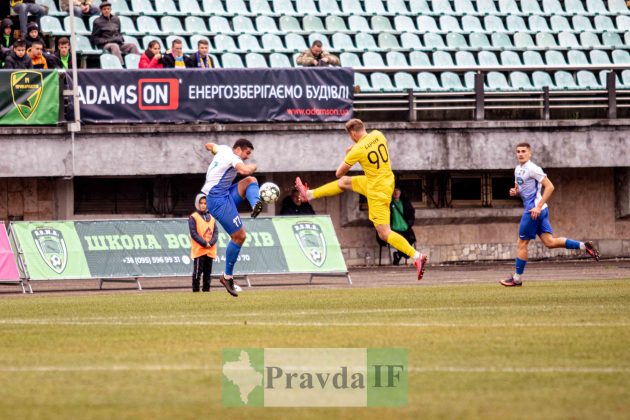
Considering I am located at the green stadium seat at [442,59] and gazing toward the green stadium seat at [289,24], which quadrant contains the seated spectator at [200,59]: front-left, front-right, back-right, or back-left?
front-left

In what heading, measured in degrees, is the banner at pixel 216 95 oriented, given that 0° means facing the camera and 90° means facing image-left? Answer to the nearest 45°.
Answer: approximately 0°

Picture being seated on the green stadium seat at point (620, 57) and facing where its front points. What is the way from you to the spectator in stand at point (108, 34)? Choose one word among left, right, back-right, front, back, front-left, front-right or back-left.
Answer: front-right

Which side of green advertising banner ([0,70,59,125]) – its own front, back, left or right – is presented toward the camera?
front

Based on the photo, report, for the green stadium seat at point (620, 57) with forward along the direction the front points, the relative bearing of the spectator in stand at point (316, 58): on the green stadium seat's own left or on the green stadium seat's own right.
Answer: on the green stadium seat's own right

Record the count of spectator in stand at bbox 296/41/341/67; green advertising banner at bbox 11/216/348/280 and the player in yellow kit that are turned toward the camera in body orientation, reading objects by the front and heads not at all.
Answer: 2

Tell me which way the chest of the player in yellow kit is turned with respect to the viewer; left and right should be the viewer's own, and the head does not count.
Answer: facing away from the viewer and to the left of the viewer

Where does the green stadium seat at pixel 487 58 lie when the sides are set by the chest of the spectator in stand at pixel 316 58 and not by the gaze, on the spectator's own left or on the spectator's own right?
on the spectator's own left

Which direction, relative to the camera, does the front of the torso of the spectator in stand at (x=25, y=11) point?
toward the camera

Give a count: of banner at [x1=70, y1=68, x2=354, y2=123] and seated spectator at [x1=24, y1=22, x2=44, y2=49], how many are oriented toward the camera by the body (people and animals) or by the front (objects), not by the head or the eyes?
2

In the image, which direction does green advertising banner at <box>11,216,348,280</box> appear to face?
toward the camera
